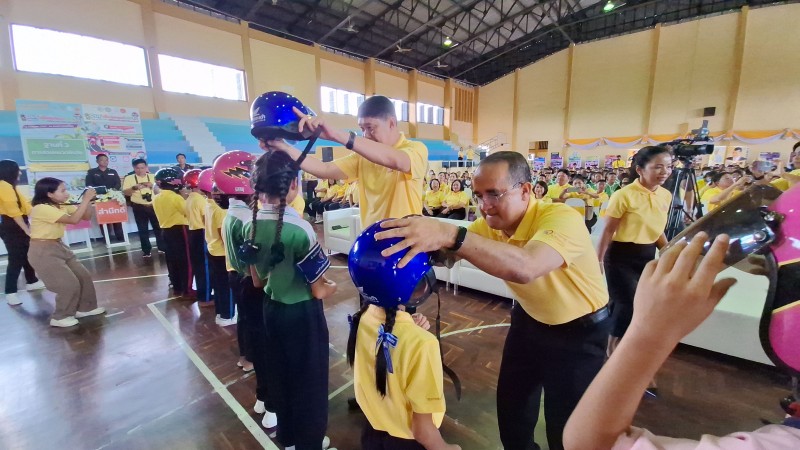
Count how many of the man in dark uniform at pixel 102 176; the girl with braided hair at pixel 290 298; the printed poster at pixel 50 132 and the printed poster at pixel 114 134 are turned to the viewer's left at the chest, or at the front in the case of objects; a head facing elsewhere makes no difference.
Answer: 0

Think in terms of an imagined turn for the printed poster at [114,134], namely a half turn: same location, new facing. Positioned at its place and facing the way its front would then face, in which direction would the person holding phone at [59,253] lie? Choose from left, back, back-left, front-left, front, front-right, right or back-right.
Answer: back

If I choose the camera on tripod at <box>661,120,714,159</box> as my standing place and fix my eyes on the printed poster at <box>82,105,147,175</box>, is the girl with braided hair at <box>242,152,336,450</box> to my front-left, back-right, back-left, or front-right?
front-left

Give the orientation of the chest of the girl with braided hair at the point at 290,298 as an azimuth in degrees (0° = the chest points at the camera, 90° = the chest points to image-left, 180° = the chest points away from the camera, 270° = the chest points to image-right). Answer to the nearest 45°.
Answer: approximately 225°

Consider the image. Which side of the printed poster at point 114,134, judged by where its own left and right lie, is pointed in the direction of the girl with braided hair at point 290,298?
front

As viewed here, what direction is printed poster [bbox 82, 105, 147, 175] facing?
toward the camera

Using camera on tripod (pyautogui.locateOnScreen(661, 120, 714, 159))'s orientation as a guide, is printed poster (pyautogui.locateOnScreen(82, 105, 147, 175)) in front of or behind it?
in front

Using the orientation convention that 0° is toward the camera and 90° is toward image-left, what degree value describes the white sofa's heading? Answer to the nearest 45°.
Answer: approximately 45°

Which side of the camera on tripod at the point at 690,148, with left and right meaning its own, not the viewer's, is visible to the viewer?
left

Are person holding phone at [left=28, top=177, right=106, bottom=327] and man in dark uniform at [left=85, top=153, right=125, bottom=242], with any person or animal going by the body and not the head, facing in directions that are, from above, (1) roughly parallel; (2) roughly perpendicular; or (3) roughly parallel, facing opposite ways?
roughly perpendicular

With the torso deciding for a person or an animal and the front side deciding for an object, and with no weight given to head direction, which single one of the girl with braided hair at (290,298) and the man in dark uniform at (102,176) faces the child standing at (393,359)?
the man in dark uniform

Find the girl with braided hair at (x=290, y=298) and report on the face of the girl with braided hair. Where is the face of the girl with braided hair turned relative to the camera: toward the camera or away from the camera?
away from the camera

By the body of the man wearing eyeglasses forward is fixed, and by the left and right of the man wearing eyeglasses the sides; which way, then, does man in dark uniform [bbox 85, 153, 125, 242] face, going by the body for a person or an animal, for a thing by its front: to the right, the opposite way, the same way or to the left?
to the left

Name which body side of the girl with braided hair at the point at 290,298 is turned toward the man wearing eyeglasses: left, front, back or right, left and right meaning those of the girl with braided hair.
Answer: right

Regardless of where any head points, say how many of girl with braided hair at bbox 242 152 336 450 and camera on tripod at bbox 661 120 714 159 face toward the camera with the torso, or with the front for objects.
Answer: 0

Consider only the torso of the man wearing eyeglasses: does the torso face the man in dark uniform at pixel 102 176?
no

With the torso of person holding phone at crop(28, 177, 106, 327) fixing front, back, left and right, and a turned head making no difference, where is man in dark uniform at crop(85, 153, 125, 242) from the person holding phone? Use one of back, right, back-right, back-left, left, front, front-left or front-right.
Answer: left

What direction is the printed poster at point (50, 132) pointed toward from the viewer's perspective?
toward the camera

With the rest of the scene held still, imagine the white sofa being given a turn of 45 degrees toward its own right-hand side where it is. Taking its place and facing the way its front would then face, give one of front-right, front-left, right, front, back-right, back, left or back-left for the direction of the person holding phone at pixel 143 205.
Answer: front
